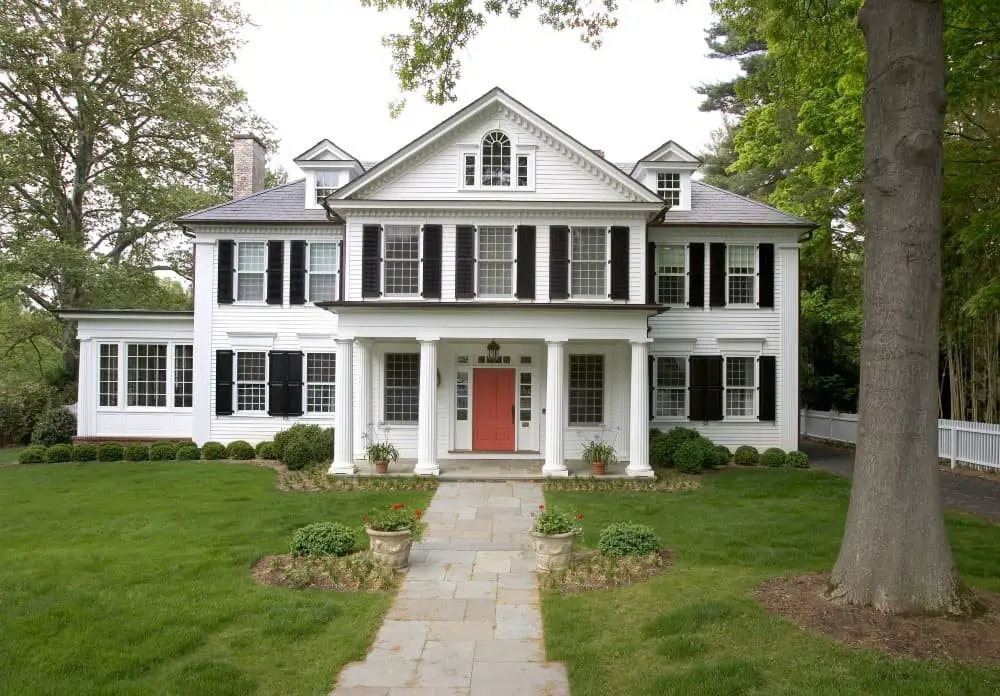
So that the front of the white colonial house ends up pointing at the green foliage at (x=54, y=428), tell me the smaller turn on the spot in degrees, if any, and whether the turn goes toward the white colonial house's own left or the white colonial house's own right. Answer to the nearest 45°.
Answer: approximately 90° to the white colonial house's own right

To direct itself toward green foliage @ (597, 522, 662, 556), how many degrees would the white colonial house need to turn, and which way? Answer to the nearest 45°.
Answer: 0° — it already faces it

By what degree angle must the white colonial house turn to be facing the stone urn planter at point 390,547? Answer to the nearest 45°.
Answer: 0° — it already faces it

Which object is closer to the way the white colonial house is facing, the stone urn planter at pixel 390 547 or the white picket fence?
the stone urn planter

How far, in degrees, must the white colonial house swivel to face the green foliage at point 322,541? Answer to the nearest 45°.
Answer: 0° — it already faces it

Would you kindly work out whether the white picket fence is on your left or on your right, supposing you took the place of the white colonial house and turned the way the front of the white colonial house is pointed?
on your left

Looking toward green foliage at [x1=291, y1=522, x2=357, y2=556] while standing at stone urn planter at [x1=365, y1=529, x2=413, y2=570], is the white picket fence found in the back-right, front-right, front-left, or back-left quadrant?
back-right

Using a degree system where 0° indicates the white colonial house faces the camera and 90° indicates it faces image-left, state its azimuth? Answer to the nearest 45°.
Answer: approximately 0°

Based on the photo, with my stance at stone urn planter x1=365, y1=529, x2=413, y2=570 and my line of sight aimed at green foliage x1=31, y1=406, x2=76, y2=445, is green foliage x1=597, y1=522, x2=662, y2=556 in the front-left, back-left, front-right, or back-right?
back-right

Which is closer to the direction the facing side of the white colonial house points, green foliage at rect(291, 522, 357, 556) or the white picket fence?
the green foliage
